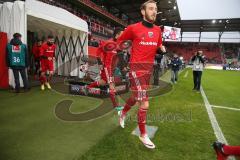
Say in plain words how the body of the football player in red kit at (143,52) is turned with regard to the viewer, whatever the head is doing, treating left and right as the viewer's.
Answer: facing the viewer and to the right of the viewer

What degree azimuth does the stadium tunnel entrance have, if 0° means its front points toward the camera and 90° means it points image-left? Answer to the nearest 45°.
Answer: approximately 315°

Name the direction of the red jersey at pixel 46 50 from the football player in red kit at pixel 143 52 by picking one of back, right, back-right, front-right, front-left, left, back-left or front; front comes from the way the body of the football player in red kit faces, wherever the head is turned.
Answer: back

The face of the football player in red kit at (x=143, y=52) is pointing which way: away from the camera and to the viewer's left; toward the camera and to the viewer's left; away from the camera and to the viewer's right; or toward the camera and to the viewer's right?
toward the camera and to the viewer's right

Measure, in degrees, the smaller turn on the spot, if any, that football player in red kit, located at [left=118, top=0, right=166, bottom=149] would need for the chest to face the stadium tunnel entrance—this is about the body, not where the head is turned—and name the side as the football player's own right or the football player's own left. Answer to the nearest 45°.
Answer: approximately 180°

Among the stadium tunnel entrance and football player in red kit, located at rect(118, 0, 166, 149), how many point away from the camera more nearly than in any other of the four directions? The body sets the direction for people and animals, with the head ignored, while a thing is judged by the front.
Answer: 0
